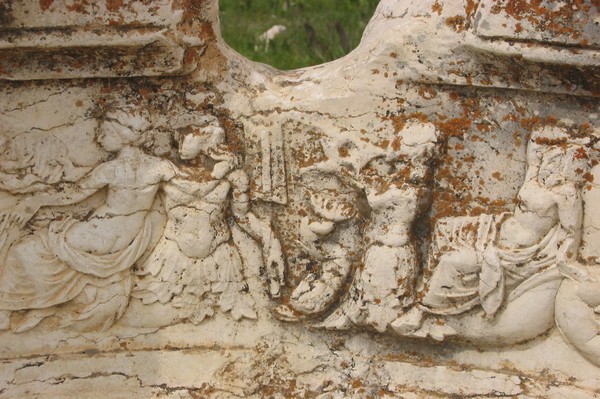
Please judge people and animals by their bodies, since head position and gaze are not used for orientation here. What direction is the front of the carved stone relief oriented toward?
toward the camera
